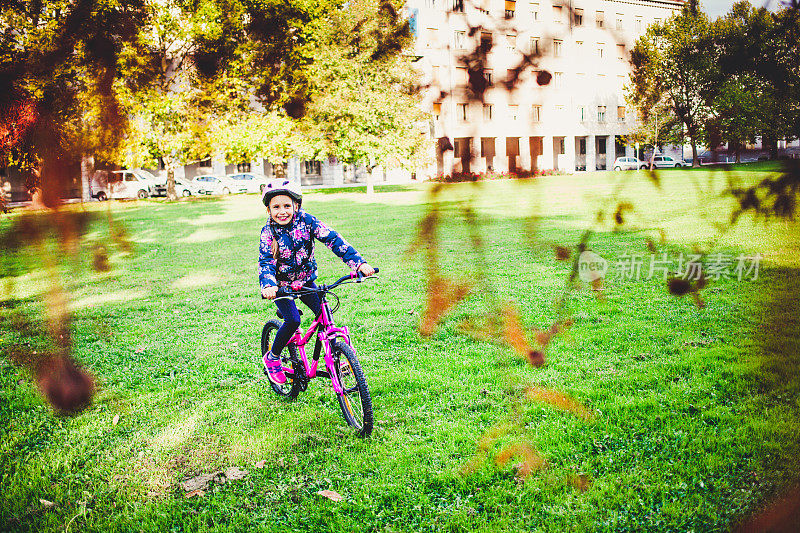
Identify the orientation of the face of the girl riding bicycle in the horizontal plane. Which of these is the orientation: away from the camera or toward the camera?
toward the camera

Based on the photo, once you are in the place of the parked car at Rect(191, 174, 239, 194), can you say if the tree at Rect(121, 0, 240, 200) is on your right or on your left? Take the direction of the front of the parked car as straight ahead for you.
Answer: on your right

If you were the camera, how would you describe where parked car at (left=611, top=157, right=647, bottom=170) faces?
facing to the right of the viewer
